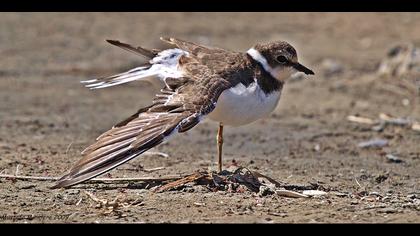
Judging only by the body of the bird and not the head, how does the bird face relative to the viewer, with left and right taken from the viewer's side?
facing to the right of the viewer

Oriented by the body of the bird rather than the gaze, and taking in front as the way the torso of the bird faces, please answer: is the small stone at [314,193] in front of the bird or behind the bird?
in front

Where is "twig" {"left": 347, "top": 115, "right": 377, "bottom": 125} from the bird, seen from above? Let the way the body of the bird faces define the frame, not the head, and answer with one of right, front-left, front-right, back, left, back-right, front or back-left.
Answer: front-left

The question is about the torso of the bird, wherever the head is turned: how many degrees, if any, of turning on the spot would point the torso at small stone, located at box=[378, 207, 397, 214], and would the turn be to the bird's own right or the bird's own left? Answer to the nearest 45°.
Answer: approximately 45° to the bird's own right
